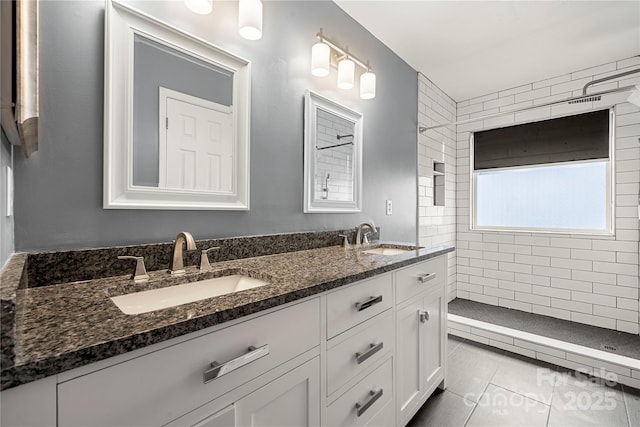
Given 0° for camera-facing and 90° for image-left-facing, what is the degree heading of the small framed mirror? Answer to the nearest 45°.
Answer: approximately 315°

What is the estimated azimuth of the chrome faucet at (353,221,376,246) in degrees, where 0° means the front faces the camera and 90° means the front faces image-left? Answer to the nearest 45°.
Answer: approximately 315°

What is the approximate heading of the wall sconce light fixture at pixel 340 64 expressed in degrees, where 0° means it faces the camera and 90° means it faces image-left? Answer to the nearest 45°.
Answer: approximately 315°

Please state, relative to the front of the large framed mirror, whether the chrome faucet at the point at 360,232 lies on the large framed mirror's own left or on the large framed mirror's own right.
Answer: on the large framed mirror's own left

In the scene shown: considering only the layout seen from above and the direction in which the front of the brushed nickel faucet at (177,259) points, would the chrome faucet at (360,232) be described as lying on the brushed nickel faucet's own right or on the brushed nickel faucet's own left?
on the brushed nickel faucet's own left

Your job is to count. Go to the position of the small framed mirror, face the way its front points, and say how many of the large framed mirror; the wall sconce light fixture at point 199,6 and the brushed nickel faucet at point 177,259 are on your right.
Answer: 3

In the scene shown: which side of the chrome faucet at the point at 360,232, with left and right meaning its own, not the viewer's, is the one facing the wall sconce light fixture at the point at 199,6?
right

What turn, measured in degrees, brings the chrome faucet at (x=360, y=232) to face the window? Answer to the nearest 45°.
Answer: approximately 90° to its left

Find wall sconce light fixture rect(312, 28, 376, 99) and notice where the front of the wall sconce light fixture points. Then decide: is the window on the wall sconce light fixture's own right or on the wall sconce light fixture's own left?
on the wall sconce light fixture's own left

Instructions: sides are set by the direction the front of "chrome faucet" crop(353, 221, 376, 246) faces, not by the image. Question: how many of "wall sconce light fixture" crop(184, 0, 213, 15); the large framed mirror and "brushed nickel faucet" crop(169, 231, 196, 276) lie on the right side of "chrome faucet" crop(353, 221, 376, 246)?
3
